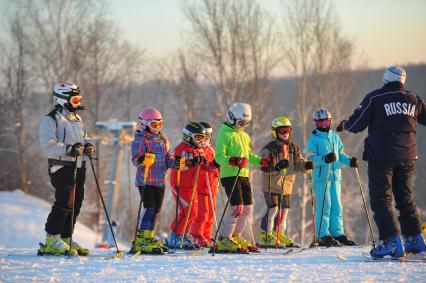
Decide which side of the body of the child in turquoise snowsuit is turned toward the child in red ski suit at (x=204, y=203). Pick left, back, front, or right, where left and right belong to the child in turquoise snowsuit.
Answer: right

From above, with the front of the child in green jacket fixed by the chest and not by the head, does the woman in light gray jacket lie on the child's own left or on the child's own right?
on the child's own right

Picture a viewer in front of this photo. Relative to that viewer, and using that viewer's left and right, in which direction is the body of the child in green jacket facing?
facing the viewer and to the right of the viewer

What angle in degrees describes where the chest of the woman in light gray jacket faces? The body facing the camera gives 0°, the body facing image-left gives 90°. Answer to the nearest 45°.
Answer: approximately 315°

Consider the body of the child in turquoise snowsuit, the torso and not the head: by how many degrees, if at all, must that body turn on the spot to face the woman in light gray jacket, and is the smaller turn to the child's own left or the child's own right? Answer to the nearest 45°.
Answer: approximately 90° to the child's own right

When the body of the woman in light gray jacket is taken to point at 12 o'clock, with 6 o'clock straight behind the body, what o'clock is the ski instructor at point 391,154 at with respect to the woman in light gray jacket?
The ski instructor is roughly at 11 o'clock from the woman in light gray jacket.

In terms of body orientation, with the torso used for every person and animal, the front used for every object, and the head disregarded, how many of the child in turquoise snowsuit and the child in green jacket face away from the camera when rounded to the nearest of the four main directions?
0

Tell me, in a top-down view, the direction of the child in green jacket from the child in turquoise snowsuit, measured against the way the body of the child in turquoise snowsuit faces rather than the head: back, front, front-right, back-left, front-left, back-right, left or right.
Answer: right

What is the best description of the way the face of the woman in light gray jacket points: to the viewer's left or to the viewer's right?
to the viewer's right

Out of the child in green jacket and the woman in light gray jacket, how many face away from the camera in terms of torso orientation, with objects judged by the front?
0
